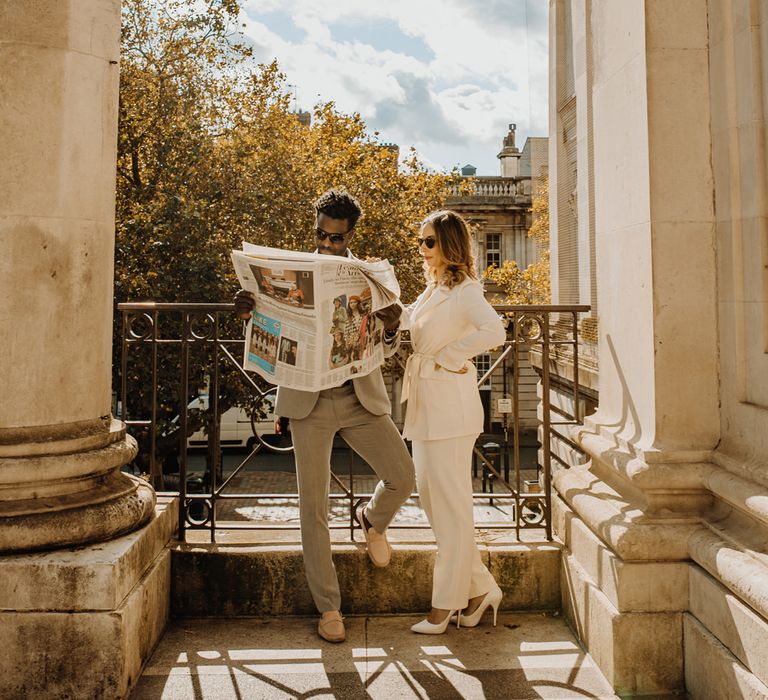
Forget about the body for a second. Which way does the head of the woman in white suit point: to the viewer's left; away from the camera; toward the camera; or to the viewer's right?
to the viewer's left

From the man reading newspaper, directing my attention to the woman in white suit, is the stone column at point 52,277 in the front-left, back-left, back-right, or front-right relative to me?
back-right

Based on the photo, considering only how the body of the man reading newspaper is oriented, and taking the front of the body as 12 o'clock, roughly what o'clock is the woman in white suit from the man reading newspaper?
The woman in white suit is roughly at 9 o'clock from the man reading newspaper.

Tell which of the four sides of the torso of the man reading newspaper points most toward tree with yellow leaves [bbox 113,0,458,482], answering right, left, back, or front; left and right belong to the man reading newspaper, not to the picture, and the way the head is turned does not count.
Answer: back

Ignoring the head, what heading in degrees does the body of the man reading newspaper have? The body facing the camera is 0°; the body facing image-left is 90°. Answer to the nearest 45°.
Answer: approximately 0°

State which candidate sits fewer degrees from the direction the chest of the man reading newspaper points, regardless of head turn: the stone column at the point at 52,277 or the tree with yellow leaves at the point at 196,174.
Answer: the stone column

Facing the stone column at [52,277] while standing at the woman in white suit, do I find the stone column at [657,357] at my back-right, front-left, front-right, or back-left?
back-left

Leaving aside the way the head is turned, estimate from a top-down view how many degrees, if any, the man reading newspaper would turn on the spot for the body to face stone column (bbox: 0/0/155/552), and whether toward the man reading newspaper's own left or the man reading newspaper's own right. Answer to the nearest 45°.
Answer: approximately 90° to the man reading newspaper's own right

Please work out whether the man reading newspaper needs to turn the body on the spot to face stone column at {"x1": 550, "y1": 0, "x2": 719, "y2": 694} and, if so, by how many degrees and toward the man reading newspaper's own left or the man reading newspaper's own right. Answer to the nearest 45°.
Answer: approximately 90° to the man reading newspaper's own left

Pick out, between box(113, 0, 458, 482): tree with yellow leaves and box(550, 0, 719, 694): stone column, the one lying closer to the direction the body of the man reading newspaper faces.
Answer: the stone column
